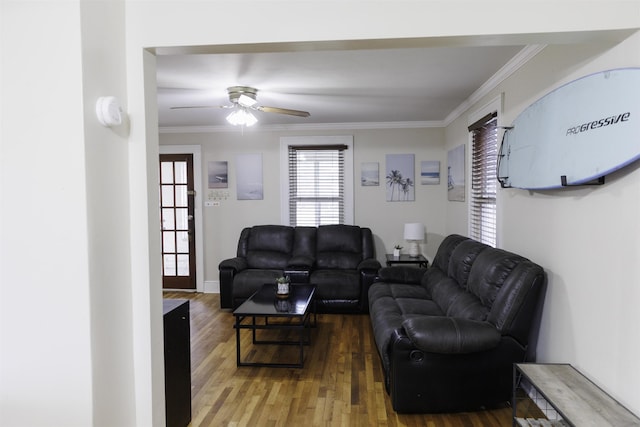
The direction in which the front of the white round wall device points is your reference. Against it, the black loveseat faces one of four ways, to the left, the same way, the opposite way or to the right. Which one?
to the right

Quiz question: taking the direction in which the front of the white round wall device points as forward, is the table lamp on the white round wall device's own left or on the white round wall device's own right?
on the white round wall device's own left

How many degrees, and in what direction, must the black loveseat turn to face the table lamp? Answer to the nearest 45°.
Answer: approximately 90° to its left

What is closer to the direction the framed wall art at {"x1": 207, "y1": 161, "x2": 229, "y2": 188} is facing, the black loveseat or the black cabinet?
the black cabinet

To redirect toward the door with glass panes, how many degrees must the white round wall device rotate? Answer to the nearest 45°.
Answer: approximately 135° to its left

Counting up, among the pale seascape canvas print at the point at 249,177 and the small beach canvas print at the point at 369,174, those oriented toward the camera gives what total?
2

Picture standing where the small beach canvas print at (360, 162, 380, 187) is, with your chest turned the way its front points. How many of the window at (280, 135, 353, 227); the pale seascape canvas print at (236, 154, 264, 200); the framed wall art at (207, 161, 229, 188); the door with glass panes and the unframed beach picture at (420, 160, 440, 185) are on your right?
4

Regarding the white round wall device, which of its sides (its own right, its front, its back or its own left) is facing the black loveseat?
left
